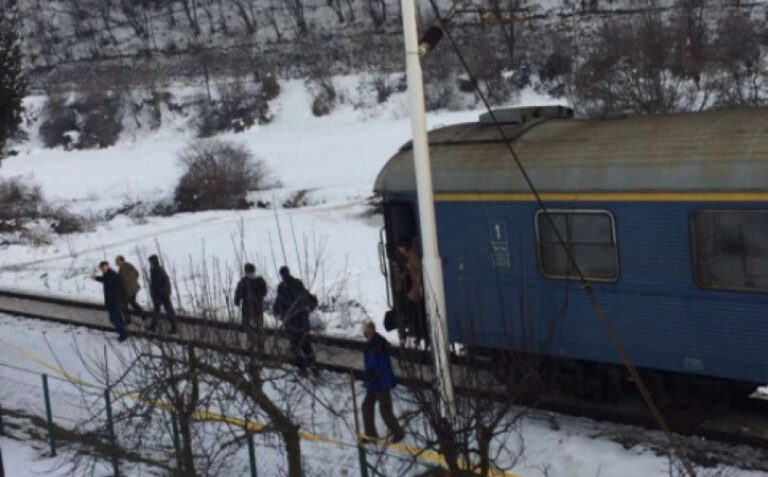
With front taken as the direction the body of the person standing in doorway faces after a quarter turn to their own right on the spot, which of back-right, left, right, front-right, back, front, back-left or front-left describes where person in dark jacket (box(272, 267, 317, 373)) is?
left

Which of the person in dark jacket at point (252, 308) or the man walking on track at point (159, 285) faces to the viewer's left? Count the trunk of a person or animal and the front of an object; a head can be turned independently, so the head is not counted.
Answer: the man walking on track

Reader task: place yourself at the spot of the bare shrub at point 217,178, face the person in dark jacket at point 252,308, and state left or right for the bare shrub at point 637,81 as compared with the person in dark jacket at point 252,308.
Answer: left

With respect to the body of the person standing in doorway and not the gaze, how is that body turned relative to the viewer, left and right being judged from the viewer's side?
facing to the left of the viewer

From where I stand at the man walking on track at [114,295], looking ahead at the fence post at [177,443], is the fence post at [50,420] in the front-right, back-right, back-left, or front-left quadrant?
front-right

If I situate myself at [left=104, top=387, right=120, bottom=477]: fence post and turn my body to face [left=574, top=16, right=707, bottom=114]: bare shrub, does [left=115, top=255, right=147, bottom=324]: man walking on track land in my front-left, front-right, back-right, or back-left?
front-left

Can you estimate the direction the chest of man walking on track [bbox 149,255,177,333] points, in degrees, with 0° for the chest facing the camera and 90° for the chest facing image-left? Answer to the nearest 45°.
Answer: approximately 90°

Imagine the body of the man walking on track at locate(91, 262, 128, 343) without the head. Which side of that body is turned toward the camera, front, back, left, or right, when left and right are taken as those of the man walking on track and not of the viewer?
left

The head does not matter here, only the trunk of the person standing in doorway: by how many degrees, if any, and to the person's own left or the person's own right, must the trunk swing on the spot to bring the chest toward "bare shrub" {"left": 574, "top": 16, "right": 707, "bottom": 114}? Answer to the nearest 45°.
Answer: approximately 135° to the person's own right

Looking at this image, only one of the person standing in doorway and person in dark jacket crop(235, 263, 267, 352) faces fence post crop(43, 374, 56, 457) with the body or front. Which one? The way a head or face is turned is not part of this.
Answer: the person standing in doorway

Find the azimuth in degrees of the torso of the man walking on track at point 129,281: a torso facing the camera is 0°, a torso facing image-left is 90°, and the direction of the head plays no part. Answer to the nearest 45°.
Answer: approximately 90°
